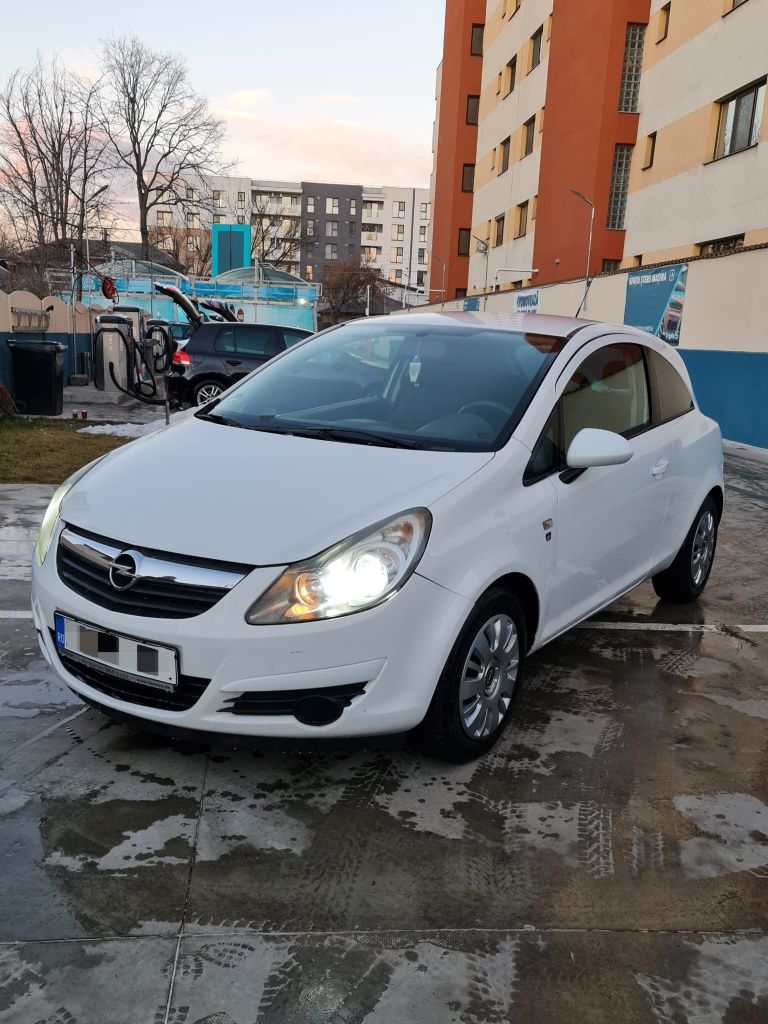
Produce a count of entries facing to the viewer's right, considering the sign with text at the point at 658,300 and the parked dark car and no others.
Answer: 1

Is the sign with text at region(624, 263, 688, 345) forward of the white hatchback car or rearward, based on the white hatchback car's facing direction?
rearward

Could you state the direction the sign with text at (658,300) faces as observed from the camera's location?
facing the viewer and to the left of the viewer

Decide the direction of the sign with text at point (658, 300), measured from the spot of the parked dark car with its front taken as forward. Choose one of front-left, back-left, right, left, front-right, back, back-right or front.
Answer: front

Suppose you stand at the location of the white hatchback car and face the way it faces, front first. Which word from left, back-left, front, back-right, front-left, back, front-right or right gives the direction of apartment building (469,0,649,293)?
back-right

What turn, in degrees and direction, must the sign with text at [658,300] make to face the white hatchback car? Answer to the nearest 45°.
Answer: approximately 45° to its left

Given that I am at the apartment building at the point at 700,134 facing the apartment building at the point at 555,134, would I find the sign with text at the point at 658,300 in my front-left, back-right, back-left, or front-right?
back-left

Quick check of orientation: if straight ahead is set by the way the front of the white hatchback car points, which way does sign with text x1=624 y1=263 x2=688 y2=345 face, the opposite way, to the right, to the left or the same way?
the same way

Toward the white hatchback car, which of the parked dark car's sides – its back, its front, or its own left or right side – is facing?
right

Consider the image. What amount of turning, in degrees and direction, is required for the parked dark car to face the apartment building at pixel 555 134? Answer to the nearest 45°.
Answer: approximately 45° to its left

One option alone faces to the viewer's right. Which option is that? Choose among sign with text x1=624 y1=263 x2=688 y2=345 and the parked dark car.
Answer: the parked dark car

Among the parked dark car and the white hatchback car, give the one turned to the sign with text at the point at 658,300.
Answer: the parked dark car

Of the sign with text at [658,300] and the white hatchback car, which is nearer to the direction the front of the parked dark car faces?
the sign with text

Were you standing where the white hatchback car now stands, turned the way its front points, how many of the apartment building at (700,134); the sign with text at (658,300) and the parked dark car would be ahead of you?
0

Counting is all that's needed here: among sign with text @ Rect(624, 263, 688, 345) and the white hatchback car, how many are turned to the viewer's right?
0

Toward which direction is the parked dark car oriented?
to the viewer's right

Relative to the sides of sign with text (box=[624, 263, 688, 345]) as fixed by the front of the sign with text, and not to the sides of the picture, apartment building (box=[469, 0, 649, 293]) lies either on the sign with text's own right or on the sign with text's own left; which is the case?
on the sign with text's own right

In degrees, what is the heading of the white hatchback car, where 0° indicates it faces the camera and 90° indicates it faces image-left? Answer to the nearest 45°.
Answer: approximately 45°
